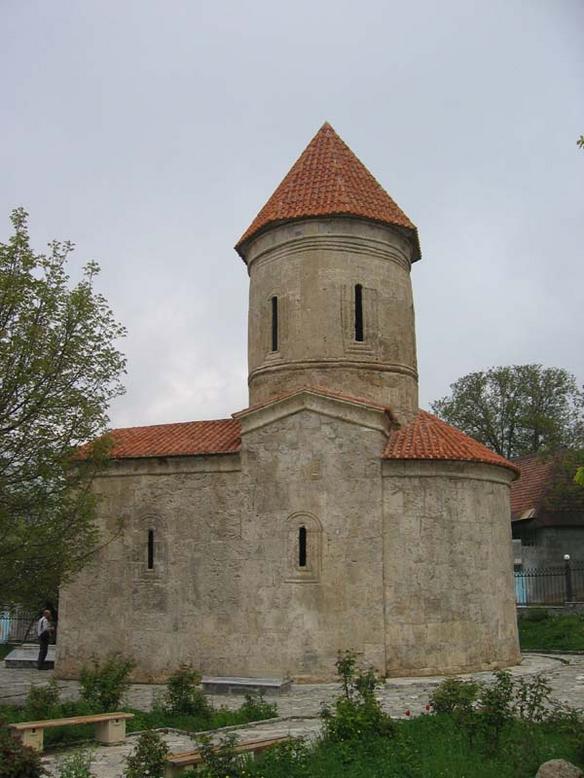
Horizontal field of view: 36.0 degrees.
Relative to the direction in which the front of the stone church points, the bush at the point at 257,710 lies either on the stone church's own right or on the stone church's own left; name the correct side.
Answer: on the stone church's own left

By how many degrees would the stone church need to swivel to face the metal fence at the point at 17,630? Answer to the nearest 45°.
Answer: approximately 45° to its right

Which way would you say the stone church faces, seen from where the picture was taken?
facing to the left of the viewer

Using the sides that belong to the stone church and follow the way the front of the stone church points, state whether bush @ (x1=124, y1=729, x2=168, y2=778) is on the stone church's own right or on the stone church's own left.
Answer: on the stone church's own left

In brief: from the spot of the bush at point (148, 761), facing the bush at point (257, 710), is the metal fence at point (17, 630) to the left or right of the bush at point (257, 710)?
left

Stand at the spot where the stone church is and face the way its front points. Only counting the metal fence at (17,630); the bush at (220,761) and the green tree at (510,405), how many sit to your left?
1

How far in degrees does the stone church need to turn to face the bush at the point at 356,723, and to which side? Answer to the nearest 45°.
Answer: approximately 90° to its left

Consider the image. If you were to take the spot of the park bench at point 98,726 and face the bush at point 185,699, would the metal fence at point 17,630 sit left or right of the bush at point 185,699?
left

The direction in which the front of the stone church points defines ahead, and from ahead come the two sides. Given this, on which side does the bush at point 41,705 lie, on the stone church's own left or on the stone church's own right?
on the stone church's own left

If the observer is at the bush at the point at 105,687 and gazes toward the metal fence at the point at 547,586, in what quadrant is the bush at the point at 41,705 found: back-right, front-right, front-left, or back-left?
back-left
